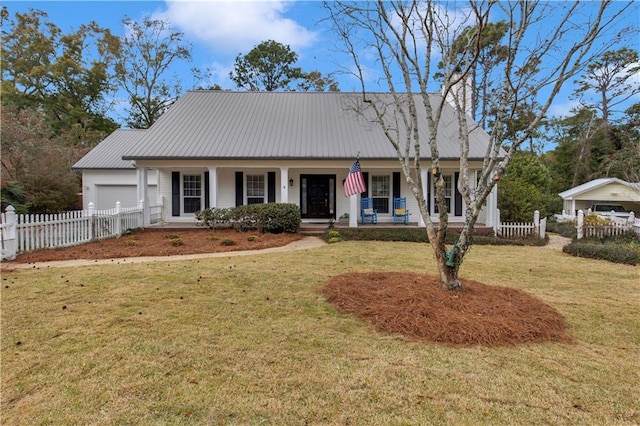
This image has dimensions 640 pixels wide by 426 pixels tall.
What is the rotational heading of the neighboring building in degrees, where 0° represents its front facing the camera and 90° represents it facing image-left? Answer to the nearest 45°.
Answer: approximately 0°

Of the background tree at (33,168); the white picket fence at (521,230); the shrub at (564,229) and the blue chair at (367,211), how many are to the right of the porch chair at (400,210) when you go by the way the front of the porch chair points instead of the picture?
2

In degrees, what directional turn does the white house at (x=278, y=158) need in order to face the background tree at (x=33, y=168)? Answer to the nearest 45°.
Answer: approximately 90° to its right

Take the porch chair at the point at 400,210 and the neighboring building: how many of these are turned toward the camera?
2

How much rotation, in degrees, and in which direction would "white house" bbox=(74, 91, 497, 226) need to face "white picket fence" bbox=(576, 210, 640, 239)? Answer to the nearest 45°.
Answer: approximately 90° to its left

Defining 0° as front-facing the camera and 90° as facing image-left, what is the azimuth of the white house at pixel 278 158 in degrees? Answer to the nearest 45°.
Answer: approximately 0°

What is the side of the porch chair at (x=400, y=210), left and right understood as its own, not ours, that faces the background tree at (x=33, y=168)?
right

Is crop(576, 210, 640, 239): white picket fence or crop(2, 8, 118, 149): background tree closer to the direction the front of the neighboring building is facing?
the white picket fence

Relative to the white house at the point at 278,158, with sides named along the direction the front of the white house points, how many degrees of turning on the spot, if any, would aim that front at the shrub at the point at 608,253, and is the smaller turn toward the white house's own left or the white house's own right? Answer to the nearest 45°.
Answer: approximately 45° to the white house's own left

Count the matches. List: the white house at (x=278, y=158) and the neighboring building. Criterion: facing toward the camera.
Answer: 2

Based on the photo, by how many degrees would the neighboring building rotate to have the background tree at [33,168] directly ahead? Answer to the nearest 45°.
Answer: approximately 45° to its right

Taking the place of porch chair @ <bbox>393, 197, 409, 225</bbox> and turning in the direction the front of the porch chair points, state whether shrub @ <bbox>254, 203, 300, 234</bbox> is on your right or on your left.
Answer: on your right

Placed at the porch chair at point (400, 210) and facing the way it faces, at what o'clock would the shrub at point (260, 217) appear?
The shrub is roughly at 2 o'clock from the porch chair.

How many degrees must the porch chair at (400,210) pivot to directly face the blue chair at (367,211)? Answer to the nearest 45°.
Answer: approximately 90° to its right

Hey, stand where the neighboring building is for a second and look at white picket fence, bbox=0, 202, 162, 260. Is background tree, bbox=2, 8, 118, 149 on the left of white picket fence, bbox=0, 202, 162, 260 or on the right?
right
